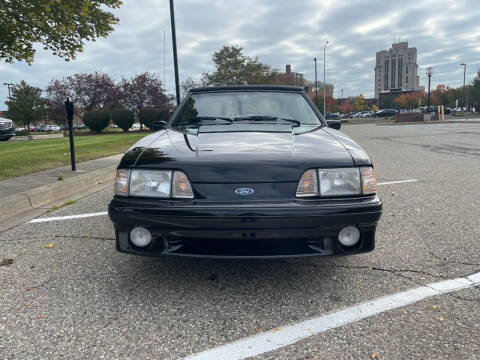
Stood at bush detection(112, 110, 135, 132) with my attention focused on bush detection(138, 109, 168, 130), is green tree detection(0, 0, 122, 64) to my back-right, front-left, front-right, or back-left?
back-right

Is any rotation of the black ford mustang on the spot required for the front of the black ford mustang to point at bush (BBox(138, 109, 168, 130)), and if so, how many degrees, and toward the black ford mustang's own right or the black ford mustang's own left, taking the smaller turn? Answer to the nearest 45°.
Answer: approximately 180°

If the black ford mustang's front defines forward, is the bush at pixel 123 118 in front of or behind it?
behind

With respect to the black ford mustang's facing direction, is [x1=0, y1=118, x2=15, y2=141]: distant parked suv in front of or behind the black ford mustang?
behind

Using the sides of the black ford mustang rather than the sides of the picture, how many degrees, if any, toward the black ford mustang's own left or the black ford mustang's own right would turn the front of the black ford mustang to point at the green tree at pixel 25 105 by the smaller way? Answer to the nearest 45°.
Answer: approximately 135° to the black ford mustang's own right

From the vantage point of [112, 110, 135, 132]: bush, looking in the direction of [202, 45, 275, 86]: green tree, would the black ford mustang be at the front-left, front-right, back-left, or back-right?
back-right

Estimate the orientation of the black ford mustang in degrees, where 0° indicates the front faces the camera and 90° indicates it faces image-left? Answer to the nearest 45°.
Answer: approximately 0°

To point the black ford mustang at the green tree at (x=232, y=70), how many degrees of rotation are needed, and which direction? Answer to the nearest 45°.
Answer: approximately 180°

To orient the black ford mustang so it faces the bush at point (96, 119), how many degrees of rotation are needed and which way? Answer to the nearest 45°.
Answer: approximately 180°
